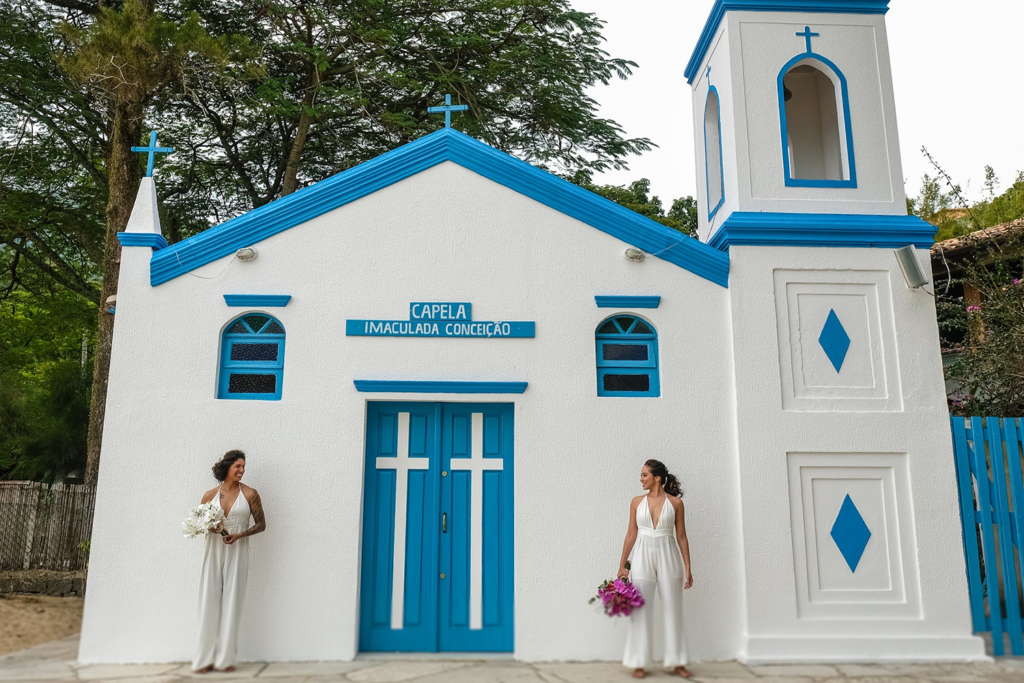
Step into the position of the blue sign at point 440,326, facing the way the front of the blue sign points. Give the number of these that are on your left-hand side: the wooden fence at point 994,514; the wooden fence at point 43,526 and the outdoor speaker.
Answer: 2

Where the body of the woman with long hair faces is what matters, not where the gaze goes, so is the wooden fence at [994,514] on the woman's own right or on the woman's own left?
on the woman's own left

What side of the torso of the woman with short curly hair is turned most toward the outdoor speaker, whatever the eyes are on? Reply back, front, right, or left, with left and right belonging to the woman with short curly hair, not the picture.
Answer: left

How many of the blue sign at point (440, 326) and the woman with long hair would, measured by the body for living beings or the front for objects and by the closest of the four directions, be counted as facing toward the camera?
2

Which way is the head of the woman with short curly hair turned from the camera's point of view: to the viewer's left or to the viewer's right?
to the viewer's right

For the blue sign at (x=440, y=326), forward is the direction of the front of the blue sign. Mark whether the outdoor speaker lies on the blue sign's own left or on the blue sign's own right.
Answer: on the blue sign's own left

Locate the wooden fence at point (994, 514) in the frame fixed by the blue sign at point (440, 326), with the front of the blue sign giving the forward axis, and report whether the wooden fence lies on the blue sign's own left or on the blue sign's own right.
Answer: on the blue sign's own left

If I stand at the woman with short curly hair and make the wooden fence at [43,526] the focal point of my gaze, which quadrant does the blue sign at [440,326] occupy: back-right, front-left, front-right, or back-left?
back-right
